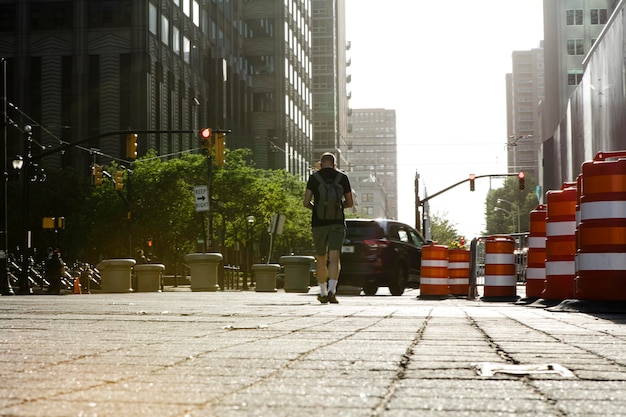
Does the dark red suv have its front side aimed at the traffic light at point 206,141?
no

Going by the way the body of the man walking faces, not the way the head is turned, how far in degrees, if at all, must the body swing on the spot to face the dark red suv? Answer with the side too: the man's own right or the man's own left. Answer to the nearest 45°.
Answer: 0° — they already face it

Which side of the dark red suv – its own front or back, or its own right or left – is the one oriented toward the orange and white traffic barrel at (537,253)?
right

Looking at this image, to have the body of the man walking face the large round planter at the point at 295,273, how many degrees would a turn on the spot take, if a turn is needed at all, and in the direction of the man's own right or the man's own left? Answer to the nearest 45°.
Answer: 0° — they already face it

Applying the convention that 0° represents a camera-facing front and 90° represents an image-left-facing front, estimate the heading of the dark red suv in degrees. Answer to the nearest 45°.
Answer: approximately 225°

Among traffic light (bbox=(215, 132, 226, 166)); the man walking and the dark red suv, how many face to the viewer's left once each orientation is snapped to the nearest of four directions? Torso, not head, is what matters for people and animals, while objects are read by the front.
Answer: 0

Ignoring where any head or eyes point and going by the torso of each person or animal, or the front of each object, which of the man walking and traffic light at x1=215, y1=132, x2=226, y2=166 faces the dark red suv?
the man walking

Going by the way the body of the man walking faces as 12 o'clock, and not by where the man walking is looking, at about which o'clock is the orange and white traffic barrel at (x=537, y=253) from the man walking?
The orange and white traffic barrel is roughly at 2 o'clock from the man walking.

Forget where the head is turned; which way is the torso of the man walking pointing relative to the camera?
away from the camera

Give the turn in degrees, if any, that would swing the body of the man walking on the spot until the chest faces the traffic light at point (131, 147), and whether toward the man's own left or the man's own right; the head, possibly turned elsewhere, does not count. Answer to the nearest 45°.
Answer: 0° — they already face it

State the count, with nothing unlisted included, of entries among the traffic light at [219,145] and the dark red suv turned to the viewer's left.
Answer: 0
